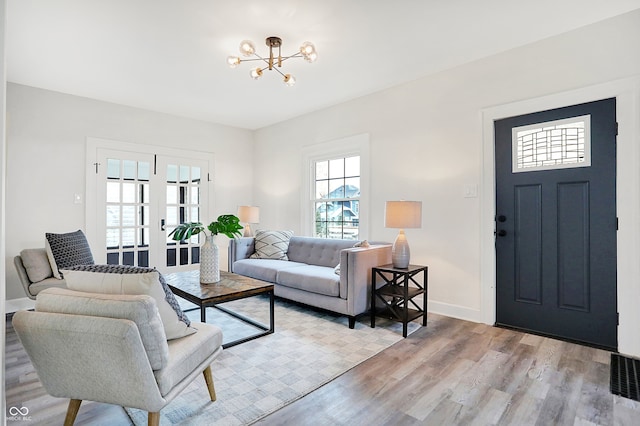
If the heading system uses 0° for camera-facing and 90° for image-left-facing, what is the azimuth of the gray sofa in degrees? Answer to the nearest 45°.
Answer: approximately 45°

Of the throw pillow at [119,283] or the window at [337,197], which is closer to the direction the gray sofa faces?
the throw pillow

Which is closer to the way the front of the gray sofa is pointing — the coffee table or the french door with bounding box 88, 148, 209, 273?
the coffee table

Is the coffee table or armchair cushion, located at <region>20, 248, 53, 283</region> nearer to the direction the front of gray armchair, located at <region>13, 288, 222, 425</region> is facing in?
the coffee table

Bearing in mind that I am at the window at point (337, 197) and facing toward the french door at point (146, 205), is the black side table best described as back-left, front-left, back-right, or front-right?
back-left

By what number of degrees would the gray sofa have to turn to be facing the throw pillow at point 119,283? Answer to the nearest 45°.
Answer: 0° — it already faces it
